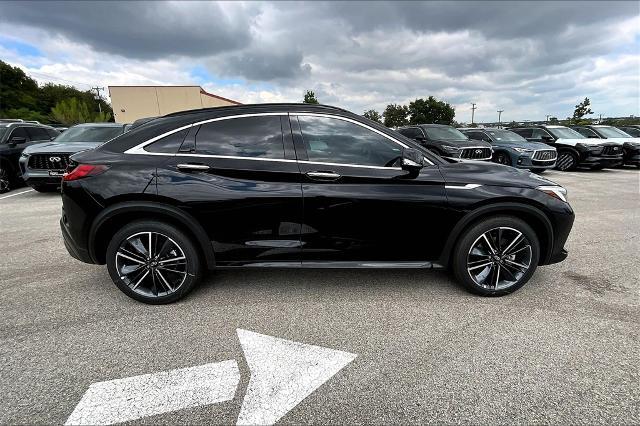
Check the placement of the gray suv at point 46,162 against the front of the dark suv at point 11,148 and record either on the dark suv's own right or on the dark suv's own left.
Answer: on the dark suv's own left

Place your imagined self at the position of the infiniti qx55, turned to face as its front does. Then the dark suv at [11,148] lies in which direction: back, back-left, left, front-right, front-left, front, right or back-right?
back-left

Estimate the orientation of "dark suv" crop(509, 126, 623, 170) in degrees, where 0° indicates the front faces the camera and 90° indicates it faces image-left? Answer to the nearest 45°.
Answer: approximately 315°

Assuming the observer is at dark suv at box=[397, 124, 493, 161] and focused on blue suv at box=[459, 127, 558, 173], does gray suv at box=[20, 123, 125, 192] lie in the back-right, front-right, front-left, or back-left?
back-right

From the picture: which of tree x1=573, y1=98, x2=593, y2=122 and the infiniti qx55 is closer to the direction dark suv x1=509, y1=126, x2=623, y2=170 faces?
the infiniti qx55

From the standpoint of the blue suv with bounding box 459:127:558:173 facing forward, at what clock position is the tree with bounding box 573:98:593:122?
The tree is roughly at 8 o'clock from the blue suv.

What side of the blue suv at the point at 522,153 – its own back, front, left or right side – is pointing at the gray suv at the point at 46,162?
right

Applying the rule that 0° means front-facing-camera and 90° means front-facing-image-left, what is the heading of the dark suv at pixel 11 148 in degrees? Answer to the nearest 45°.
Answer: approximately 45°

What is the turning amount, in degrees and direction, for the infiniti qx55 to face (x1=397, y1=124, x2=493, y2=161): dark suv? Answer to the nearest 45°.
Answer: approximately 45° to its left

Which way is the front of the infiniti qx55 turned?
to the viewer's right

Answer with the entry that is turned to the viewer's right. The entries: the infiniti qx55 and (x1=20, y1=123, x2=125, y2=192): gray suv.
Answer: the infiniti qx55

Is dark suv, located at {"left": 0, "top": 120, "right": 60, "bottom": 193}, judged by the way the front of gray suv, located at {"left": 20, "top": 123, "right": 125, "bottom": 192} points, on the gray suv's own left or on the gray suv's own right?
on the gray suv's own right

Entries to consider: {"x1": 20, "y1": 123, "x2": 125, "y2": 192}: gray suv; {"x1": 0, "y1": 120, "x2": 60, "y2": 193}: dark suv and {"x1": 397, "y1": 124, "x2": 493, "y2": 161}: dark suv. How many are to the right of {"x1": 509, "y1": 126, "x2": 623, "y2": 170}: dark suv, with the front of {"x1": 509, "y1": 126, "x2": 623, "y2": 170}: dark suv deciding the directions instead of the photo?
3

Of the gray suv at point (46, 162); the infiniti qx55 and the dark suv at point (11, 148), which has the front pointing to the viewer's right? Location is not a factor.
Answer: the infiniti qx55

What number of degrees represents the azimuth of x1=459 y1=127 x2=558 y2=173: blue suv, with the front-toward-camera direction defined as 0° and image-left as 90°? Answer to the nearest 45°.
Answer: approximately 315°
